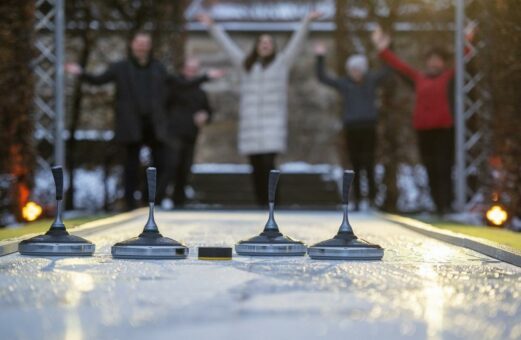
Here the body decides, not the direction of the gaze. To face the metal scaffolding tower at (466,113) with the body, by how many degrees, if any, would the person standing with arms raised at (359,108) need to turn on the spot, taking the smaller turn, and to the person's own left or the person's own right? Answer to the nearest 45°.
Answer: approximately 90° to the person's own left

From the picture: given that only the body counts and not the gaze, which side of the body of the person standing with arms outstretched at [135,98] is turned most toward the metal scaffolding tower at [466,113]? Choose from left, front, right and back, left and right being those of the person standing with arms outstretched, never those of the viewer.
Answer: left

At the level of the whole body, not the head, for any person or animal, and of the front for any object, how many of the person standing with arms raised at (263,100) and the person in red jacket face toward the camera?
2

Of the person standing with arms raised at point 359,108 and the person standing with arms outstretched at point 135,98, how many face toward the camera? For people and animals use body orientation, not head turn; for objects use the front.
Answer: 2

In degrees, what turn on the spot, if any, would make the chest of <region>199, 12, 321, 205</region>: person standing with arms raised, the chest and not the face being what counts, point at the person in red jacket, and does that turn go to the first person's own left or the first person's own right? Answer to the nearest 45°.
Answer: approximately 90° to the first person's own left

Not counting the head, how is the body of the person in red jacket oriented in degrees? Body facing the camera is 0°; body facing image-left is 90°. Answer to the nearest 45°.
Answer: approximately 0°

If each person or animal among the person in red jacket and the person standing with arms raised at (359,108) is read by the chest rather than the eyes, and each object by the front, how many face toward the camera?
2

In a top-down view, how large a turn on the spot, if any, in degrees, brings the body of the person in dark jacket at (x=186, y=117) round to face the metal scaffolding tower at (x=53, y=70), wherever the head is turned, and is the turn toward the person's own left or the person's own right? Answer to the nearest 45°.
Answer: approximately 90° to the person's own right

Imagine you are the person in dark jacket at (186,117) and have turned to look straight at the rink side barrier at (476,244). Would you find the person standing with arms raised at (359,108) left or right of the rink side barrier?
left

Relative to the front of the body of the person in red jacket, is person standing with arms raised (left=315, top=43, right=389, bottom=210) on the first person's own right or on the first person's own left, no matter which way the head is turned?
on the first person's own right
